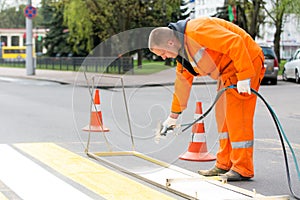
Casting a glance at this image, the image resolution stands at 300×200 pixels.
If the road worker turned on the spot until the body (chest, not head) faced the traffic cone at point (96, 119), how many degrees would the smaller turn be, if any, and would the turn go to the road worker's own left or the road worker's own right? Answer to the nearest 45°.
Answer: approximately 45° to the road worker's own right

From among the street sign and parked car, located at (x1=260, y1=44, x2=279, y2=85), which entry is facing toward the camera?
the street sign

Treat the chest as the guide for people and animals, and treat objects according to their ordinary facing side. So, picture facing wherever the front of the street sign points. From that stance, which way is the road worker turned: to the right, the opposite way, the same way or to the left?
to the right

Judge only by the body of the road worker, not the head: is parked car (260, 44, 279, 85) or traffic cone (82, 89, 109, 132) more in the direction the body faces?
the traffic cone

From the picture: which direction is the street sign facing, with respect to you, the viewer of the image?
facing the viewer

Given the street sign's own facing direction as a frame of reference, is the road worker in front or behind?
in front

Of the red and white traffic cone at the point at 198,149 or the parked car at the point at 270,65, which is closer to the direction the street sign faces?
the red and white traffic cone

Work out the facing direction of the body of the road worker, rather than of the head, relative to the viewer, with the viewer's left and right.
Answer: facing to the left of the viewer
